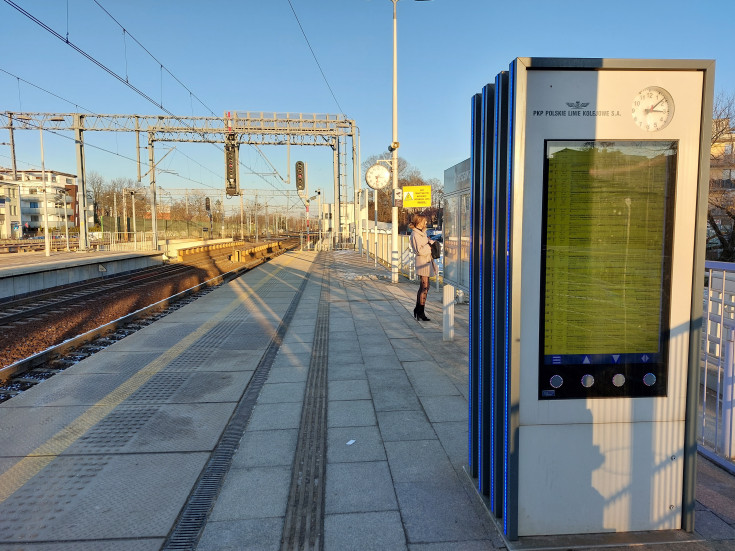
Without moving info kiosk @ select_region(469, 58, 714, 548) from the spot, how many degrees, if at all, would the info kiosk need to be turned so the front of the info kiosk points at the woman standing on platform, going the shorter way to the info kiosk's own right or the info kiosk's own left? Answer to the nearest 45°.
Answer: approximately 135° to the info kiosk's own right

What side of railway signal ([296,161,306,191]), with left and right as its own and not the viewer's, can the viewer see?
front

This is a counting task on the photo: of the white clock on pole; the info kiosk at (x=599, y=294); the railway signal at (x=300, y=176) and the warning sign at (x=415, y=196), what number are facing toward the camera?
4

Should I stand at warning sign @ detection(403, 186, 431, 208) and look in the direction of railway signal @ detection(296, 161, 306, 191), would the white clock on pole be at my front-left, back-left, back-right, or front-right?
front-left

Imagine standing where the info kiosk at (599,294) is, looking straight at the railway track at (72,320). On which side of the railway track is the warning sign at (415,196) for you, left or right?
right

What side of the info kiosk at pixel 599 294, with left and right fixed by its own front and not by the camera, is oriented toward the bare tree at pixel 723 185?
back

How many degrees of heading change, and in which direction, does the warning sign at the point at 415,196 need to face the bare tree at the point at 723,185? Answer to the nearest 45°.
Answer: approximately 135° to its left

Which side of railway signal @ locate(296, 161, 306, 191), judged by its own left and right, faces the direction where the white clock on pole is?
front

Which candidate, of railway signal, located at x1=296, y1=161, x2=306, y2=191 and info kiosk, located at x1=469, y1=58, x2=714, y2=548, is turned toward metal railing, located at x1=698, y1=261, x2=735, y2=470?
the railway signal

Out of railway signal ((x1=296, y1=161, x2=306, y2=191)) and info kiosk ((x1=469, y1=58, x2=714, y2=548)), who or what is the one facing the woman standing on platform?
the railway signal

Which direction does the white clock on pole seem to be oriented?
toward the camera
